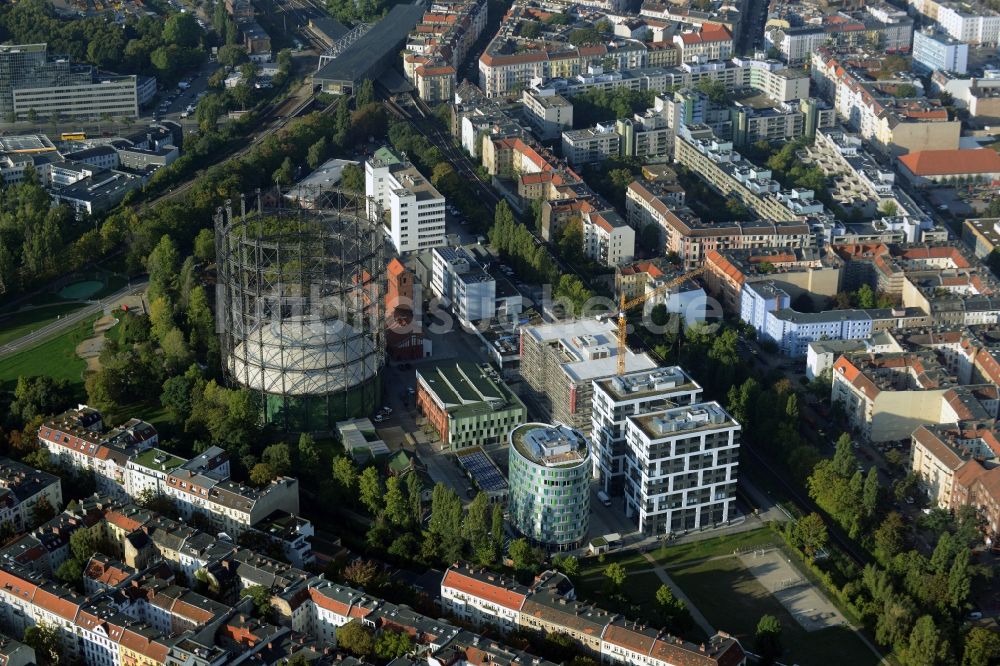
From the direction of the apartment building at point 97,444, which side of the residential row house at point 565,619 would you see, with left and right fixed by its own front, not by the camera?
right

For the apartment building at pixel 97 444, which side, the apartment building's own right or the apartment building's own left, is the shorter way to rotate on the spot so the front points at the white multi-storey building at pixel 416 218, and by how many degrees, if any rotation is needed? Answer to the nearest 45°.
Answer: approximately 180°

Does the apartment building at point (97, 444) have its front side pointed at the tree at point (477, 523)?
no

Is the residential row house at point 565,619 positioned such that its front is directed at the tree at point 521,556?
no

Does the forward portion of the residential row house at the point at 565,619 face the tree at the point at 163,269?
no

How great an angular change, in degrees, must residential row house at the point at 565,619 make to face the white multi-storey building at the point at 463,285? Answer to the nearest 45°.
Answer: approximately 135° to its right

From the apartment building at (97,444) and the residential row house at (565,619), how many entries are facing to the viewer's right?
0

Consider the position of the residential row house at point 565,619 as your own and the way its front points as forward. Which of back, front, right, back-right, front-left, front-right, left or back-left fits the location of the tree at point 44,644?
front-right

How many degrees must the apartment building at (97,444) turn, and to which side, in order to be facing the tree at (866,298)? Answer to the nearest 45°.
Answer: approximately 135° to its left

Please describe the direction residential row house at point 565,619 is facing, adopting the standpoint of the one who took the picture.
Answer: facing the viewer and to the left of the viewer

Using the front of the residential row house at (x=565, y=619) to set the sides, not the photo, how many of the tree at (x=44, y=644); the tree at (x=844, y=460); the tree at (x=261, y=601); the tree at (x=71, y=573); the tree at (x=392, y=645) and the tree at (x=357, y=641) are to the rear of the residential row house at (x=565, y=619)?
1

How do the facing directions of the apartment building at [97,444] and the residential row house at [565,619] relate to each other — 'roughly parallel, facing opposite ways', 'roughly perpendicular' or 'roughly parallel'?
roughly parallel

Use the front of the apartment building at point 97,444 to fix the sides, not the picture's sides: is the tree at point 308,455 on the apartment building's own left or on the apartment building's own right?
on the apartment building's own left

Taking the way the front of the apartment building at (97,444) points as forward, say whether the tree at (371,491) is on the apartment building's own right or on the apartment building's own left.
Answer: on the apartment building's own left

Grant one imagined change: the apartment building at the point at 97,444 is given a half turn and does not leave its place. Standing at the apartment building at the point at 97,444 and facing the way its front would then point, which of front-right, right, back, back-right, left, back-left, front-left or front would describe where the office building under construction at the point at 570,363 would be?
front-right

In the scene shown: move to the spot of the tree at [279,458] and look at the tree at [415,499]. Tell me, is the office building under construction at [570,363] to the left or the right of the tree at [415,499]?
left

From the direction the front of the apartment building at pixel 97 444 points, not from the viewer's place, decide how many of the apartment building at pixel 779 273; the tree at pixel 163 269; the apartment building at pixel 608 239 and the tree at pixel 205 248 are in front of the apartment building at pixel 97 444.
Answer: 0

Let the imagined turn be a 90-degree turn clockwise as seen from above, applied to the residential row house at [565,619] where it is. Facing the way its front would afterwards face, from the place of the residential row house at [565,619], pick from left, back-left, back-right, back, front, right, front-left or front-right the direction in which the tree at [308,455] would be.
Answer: front

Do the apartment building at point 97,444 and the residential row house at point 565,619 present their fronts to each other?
no
